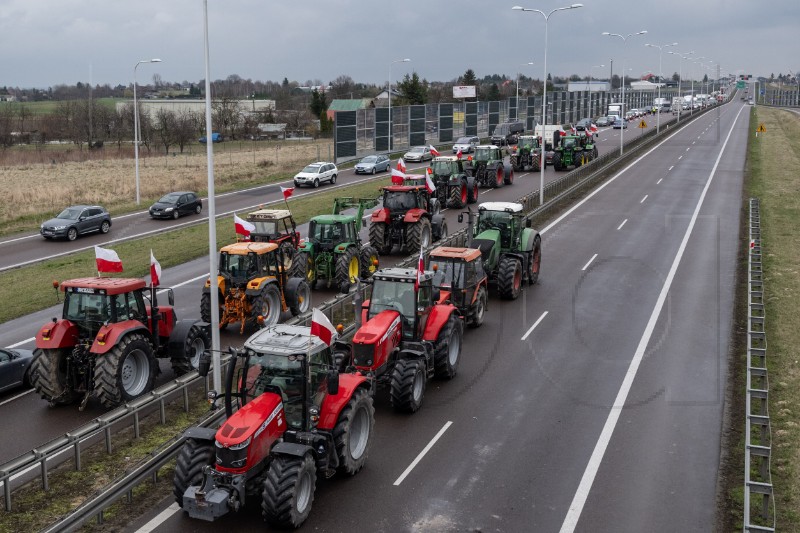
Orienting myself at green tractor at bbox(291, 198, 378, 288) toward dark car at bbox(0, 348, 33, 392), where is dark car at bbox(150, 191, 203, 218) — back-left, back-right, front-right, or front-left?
back-right

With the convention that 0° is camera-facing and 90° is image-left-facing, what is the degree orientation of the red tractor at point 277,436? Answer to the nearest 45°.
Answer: approximately 45°

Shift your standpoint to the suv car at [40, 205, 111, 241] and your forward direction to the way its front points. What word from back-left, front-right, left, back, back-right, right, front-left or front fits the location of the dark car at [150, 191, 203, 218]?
back

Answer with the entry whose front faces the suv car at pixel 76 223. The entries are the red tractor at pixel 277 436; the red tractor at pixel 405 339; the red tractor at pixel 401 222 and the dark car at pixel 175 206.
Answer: the dark car
